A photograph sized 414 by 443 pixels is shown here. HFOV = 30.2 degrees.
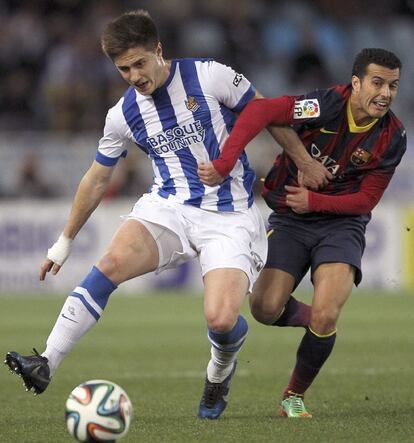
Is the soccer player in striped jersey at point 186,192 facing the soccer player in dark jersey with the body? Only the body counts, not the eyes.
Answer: no

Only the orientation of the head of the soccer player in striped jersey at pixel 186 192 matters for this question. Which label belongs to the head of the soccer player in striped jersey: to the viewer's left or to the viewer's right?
to the viewer's left

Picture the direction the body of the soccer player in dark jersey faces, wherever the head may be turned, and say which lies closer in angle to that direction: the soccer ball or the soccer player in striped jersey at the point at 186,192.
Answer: the soccer ball

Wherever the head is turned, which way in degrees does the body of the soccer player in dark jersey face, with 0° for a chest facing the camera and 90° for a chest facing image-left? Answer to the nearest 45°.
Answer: approximately 0°

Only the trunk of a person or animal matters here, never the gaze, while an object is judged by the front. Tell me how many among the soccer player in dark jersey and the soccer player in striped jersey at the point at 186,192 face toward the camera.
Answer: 2

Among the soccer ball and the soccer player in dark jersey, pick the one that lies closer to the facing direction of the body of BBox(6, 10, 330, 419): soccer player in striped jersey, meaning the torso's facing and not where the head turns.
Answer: the soccer ball

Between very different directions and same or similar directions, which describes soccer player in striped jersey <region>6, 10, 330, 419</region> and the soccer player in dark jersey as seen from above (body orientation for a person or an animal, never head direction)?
same or similar directions

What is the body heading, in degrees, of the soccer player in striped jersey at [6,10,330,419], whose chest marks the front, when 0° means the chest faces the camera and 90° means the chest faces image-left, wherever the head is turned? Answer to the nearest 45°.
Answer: approximately 0°

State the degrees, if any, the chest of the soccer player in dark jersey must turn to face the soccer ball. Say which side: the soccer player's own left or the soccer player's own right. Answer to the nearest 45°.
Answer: approximately 45° to the soccer player's own right

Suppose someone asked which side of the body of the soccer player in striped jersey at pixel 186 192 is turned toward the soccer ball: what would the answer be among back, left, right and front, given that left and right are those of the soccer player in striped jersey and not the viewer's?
front

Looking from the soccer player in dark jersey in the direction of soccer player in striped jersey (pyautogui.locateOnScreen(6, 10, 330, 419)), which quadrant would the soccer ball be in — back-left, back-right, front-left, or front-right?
front-left

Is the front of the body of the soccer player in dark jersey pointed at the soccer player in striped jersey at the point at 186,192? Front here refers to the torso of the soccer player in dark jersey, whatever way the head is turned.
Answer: no
